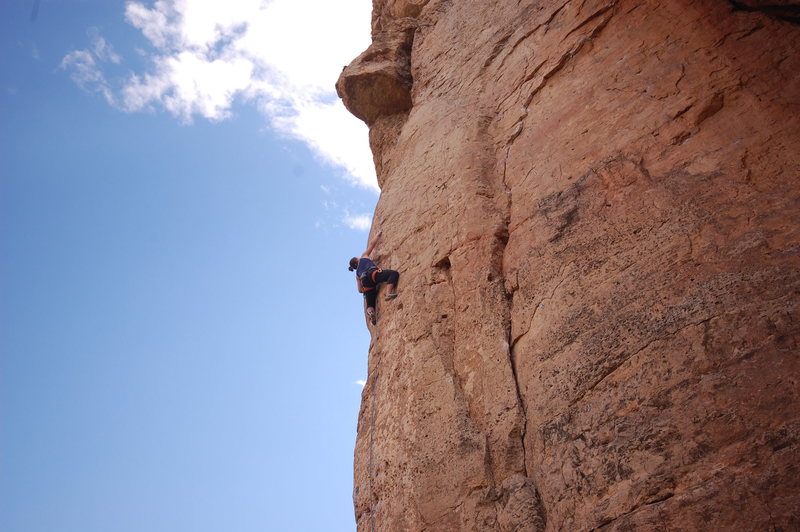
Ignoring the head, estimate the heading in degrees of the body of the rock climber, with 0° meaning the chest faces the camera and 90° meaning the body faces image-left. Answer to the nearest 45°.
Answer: approximately 225°
